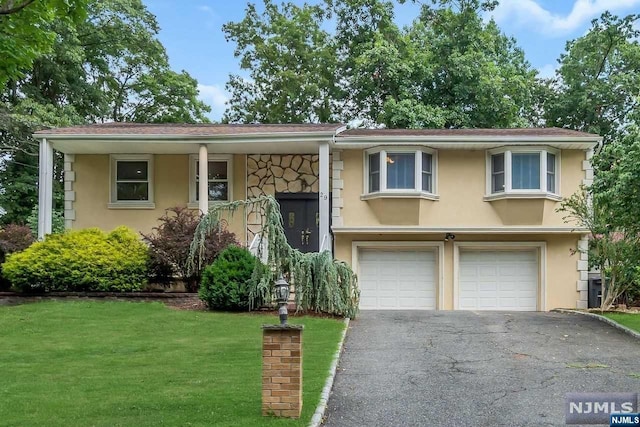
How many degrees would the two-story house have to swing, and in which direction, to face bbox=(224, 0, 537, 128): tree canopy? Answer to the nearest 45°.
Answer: approximately 180°

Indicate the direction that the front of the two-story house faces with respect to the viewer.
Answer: facing the viewer

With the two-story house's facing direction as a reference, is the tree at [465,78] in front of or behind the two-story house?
behind

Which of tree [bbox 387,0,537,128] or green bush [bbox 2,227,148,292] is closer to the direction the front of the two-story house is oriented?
the green bush

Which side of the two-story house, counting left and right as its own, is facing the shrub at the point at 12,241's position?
right

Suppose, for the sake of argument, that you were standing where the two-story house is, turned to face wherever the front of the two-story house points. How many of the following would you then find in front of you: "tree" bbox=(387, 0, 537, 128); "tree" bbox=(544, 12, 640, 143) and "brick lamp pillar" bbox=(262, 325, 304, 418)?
1

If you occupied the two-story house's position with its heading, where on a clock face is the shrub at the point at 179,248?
The shrub is roughly at 2 o'clock from the two-story house.

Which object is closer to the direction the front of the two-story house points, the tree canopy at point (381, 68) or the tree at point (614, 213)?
the tree

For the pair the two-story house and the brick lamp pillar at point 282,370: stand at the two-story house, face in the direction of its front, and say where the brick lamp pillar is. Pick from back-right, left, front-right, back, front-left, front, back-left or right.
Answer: front

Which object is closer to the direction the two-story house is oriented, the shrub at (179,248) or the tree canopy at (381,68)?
the shrub

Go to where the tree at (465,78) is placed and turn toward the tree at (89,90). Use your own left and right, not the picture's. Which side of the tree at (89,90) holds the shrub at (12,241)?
left

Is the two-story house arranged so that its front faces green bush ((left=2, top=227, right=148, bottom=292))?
no

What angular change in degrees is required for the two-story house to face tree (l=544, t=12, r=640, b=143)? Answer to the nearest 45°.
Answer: approximately 135° to its left

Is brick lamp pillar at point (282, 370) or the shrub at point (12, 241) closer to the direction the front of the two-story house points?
the brick lamp pillar
